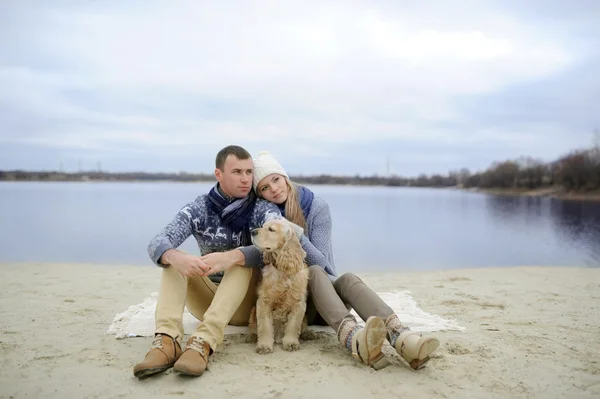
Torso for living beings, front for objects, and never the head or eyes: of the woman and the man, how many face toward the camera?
2

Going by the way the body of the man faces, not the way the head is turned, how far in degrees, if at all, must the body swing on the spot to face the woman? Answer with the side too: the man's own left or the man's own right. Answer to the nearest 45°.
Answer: approximately 90° to the man's own left

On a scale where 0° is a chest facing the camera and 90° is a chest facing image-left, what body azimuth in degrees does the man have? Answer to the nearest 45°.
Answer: approximately 0°

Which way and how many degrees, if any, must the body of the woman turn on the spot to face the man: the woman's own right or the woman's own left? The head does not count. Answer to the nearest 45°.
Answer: approximately 90° to the woman's own right

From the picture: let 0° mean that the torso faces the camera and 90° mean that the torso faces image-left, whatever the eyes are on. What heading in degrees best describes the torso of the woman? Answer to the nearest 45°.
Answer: approximately 0°
